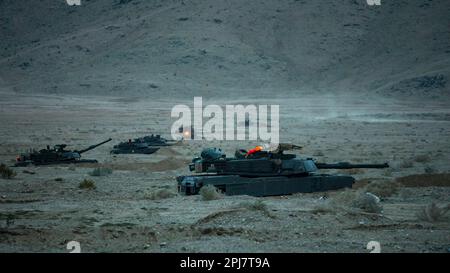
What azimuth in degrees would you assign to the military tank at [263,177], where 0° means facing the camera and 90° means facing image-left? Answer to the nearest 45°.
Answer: approximately 270°

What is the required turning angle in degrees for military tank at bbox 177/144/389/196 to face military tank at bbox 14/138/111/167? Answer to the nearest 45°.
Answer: approximately 135° to its left

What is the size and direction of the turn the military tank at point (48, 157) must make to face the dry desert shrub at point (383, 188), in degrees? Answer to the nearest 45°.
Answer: approximately 45° to its right

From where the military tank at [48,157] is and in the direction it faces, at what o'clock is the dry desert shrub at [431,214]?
The dry desert shrub is roughly at 2 o'clock from the military tank.

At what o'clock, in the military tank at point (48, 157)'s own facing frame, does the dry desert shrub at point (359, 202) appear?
The dry desert shrub is roughly at 2 o'clock from the military tank.

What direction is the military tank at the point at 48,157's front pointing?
to the viewer's right

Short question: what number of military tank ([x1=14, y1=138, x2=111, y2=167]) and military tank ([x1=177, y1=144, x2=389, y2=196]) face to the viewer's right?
2
